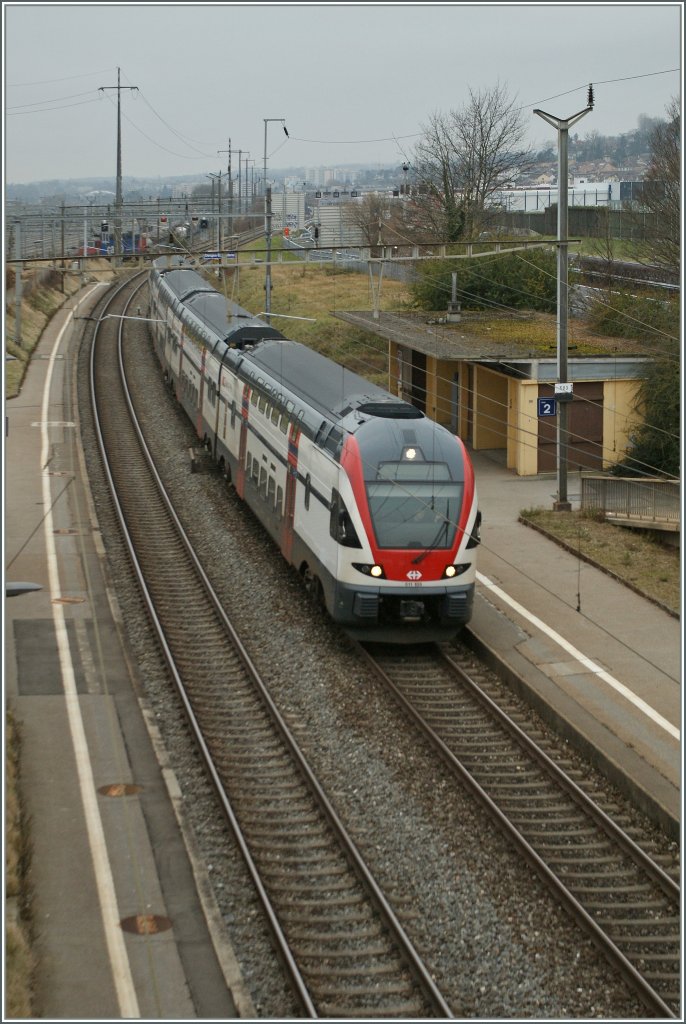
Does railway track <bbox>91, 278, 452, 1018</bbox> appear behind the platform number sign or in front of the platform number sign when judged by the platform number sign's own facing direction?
in front

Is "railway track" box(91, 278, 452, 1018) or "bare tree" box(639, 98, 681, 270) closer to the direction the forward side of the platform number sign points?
the railway track

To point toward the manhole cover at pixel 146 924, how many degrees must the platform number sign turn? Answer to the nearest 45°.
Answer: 0° — it already faces it

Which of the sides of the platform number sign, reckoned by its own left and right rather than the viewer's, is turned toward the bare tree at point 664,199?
back

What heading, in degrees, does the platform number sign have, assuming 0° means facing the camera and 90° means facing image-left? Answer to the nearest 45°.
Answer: approximately 0°

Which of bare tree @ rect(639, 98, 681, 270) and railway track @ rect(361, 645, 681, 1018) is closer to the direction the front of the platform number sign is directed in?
the railway track

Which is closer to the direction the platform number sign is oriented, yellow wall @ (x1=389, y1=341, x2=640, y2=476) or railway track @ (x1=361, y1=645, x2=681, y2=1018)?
the railway track

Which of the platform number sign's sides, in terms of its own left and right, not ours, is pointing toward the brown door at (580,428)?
back

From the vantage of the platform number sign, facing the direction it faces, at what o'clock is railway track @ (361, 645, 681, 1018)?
The railway track is roughly at 12 o'clock from the platform number sign.
